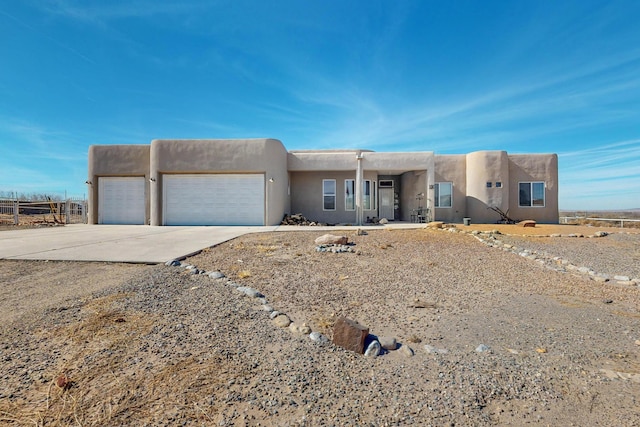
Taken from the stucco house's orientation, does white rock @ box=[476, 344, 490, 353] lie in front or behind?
in front

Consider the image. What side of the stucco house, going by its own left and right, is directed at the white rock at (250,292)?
front

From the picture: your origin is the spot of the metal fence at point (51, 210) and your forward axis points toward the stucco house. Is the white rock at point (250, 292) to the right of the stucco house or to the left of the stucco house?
right

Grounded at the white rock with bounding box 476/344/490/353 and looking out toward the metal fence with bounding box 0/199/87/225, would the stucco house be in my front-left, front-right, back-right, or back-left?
front-right

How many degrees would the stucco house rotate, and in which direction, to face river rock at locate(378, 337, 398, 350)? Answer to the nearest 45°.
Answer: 0° — it already faces it

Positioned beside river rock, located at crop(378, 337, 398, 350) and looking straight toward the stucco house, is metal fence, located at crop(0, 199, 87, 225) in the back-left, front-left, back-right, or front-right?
front-left

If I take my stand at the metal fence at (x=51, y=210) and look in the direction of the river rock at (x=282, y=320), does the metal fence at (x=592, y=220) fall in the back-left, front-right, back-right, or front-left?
front-left

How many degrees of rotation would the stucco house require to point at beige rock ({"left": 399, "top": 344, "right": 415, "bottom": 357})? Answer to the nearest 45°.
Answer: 0° — it already faces it

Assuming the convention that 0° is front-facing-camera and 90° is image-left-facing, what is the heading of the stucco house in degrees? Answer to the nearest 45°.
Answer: approximately 0°

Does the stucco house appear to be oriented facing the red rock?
yes

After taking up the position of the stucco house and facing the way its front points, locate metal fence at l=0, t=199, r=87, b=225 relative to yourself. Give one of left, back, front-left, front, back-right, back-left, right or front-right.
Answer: right

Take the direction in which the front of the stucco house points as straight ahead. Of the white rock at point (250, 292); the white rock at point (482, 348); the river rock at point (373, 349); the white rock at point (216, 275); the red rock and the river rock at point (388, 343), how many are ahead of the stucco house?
6

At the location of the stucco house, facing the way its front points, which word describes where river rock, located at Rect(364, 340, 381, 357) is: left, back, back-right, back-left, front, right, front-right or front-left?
front

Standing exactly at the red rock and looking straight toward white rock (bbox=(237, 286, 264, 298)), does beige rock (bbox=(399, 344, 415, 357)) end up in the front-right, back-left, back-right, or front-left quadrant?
back-right

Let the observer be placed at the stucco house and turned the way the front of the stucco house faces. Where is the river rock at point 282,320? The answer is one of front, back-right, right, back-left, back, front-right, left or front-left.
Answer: front
